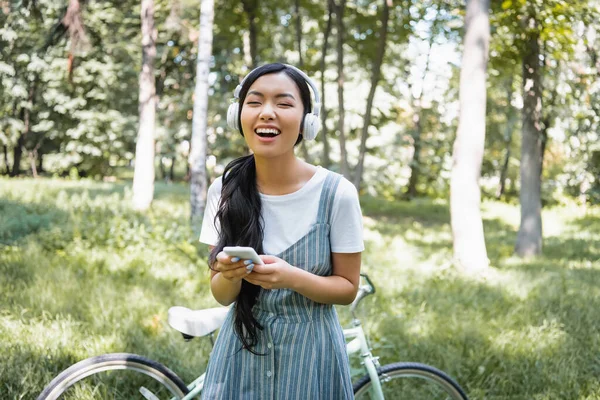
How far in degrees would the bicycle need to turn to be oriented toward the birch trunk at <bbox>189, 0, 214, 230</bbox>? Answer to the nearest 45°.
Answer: approximately 90° to its left

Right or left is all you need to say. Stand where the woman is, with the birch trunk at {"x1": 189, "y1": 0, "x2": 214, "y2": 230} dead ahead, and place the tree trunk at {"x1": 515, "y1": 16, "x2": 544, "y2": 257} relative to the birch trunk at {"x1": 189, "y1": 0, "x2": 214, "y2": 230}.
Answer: right

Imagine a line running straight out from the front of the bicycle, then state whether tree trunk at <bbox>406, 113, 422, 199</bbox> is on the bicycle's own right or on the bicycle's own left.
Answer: on the bicycle's own left

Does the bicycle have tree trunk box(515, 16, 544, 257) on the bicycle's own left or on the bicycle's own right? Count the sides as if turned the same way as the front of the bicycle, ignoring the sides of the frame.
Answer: on the bicycle's own left

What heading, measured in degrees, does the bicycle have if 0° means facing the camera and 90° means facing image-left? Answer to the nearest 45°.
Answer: approximately 270°

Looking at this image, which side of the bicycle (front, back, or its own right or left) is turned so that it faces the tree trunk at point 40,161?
left

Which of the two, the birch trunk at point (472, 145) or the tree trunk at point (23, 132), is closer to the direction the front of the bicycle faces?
the birch trunk

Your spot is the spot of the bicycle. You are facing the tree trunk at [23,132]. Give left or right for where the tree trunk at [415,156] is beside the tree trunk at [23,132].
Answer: right

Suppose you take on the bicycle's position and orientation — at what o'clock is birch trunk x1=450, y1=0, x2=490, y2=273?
The birch trunk is roughly at 10 o'clock from the bicycle.

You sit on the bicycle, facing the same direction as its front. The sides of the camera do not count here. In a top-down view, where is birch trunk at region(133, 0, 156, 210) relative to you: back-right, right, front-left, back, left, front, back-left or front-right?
left

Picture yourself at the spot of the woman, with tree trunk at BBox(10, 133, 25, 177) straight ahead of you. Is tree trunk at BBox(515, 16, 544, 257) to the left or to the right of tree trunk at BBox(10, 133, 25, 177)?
right

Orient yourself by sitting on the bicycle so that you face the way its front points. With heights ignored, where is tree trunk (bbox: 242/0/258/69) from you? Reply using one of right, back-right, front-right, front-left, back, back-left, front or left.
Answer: left
